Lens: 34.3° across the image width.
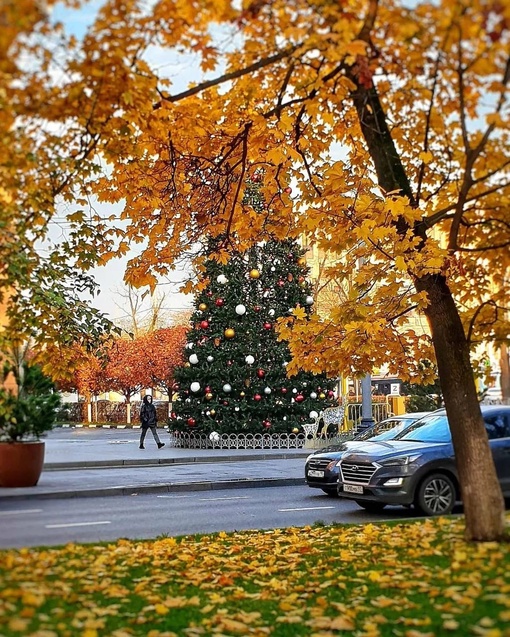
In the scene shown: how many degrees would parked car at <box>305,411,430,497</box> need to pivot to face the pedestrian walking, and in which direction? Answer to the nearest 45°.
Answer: approximately 90° to its right

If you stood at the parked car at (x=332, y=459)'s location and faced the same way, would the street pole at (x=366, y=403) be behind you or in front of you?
behind

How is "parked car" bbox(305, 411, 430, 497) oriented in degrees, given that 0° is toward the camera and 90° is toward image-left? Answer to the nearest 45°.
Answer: approximately 45°

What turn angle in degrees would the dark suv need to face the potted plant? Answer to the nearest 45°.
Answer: approximately 45° to its right

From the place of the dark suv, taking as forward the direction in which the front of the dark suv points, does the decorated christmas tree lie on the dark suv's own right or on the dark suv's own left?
on the dark suv's own right

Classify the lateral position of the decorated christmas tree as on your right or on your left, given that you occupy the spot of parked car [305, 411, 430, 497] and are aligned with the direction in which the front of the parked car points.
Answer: on your right

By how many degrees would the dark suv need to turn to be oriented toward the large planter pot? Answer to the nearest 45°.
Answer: approximately 45° to its right

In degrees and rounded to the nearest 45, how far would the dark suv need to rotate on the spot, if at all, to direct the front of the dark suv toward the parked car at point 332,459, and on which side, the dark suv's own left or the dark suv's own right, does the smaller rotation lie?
approximately 90° to the dark suv's own right

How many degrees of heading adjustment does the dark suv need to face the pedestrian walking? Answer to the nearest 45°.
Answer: approximately 90° to its right

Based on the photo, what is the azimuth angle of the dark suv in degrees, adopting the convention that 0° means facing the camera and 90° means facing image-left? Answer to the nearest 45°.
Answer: approximately 45°

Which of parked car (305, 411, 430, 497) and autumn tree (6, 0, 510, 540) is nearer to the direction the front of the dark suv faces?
the autumn tree

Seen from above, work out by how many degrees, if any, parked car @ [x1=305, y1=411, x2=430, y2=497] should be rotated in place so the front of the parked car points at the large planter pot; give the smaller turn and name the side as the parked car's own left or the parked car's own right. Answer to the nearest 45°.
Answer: approximately 45° to the parked car's own right

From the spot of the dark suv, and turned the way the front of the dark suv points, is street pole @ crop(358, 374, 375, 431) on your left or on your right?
on your right
